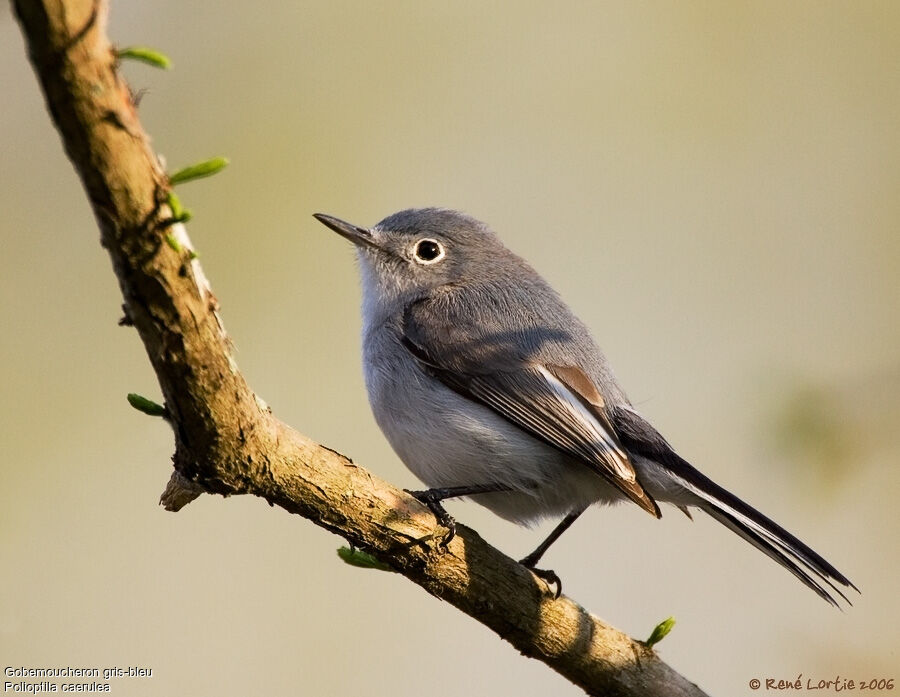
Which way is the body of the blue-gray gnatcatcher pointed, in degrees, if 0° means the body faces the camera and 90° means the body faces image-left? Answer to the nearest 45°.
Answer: approximately 90°
